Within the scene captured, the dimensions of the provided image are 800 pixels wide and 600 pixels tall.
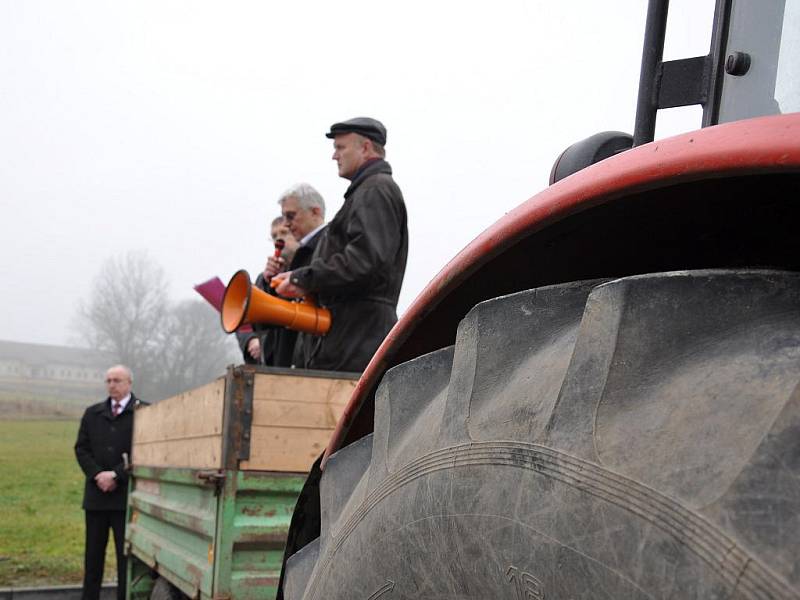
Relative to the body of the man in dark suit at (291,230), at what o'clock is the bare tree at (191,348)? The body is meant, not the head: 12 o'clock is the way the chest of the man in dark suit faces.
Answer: The bare tree is roughly at 3 o'clock from the man in dark suit.

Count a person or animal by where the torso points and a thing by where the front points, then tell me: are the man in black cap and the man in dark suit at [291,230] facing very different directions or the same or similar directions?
same or similar directions

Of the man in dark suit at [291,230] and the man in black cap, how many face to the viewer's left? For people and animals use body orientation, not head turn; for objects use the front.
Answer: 2

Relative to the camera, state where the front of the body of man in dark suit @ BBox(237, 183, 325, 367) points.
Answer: to the viewer's left

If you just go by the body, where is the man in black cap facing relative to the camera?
to the viewer's left

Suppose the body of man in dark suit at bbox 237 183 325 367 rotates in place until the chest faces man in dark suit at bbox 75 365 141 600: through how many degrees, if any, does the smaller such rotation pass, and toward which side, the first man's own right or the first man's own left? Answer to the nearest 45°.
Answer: approximately 45° to the first man's own right

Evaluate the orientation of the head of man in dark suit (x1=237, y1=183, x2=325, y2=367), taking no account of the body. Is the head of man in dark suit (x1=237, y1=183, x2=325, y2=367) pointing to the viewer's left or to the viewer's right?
to the viewer's left

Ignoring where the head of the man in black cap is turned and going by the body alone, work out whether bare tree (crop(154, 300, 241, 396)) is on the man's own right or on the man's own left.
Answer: on the man's own right

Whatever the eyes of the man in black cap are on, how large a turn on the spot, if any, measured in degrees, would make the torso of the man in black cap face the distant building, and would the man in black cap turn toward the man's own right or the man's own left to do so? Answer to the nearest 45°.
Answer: approximately 90° to the man's own right

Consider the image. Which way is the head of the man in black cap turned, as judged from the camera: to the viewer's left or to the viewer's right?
to the viewer's left
